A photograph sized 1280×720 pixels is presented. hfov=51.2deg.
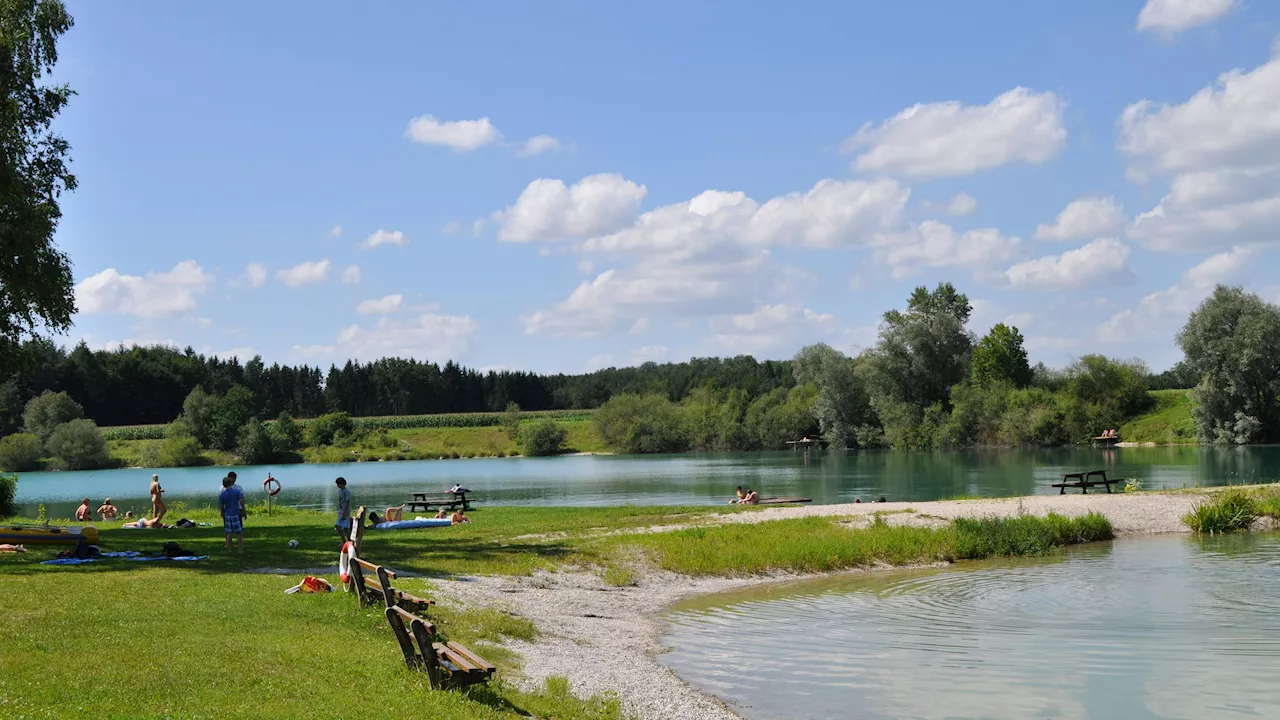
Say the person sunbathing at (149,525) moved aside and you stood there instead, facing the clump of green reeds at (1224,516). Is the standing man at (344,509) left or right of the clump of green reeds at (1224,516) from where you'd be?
right

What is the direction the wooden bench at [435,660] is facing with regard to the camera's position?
facing away from the viewer and to the right of the viewer

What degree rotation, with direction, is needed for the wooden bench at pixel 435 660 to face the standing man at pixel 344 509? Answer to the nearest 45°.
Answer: approximately 45° to its left

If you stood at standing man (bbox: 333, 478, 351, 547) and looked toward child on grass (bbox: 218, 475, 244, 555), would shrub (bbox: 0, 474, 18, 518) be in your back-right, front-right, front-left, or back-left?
front-right

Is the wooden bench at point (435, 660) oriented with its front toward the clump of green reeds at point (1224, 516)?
yes

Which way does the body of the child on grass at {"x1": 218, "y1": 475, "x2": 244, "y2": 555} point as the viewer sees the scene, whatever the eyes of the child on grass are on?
away from the camera

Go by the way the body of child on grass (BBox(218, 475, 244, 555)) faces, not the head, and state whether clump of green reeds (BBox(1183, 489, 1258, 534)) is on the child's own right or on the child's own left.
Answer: on the child's own right

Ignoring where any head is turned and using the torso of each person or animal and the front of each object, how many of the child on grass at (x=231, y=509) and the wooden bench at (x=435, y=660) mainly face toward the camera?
0

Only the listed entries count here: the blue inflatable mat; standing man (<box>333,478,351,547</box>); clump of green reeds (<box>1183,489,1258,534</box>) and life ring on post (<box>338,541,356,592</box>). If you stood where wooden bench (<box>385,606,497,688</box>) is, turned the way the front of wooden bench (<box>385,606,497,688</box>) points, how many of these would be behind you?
0

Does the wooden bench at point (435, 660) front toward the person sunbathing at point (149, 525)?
no

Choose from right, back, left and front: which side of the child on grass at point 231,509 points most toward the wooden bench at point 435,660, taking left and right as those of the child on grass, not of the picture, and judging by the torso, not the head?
back

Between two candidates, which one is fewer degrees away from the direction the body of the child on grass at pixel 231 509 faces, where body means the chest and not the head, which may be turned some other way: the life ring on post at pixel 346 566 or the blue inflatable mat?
the blue inflatable mat
